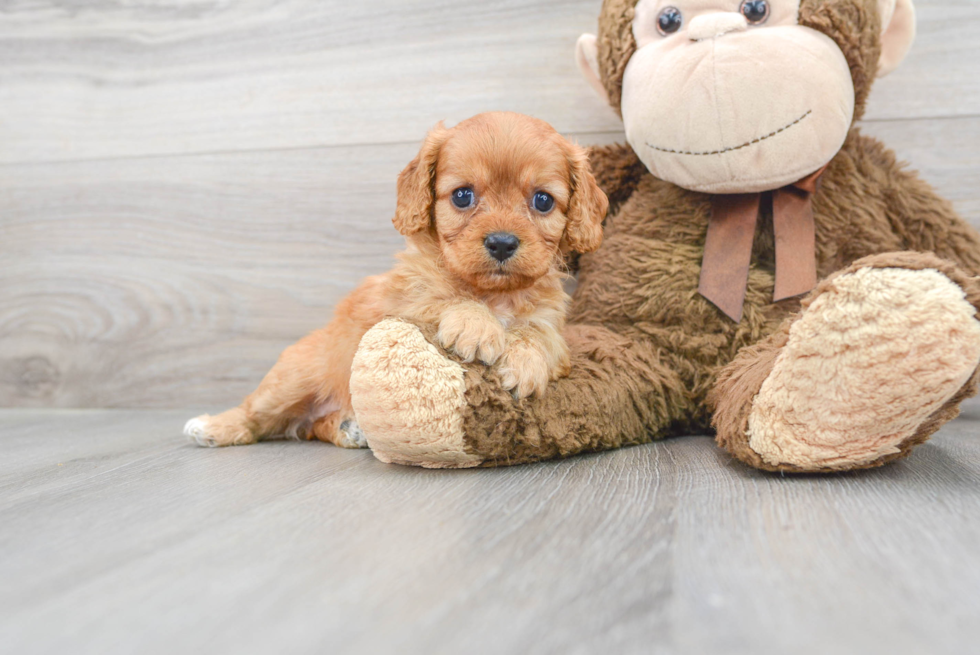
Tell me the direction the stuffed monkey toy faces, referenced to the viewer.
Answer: facing the viewer

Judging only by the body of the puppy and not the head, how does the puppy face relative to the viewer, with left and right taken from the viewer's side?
facing the viewer and to the right of the viewer
